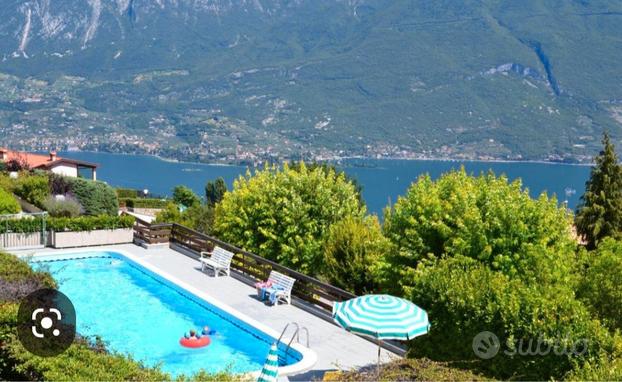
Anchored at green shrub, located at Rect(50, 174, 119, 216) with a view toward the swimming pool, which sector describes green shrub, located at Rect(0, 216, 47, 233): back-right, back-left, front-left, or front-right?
front-right

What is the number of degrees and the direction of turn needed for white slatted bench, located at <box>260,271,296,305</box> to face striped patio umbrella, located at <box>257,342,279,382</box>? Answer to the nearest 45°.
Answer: approximately 45° to its left

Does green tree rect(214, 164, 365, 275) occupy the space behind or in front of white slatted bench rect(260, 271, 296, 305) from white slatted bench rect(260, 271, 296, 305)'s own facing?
behind

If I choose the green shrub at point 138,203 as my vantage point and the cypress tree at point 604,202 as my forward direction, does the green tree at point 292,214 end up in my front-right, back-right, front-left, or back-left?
front-right

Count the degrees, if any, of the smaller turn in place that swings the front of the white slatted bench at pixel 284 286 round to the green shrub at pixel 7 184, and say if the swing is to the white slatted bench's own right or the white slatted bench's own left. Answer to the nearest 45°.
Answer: approximately 90° to the white slatted bench's own right

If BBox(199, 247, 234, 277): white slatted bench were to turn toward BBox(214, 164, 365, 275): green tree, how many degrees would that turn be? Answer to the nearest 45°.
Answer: approximately 180°

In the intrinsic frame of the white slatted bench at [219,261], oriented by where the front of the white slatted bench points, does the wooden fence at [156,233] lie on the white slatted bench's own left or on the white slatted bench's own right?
on the white slatted bench's own right

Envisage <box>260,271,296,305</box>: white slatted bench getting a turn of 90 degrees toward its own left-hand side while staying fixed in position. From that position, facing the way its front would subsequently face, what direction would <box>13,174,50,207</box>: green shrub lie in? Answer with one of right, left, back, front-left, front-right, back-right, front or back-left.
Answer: back

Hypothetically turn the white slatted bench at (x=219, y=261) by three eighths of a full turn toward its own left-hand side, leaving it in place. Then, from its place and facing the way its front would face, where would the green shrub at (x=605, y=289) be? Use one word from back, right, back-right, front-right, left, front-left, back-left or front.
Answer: front-right

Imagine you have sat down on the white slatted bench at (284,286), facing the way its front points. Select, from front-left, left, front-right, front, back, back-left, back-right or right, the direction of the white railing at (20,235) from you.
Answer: right

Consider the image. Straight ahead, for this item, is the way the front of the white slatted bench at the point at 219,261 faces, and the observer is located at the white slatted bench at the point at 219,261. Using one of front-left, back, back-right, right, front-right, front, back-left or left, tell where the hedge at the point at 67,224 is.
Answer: right

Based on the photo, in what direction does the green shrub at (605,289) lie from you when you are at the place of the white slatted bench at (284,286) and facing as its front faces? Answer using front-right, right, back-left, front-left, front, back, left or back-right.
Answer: left

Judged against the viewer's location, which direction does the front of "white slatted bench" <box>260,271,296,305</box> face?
facing the viewer and to the left of the viewer

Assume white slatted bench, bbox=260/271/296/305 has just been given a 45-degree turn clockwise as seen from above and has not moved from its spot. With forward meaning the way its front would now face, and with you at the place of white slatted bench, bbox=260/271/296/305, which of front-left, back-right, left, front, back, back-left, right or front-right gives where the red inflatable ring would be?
front-left
